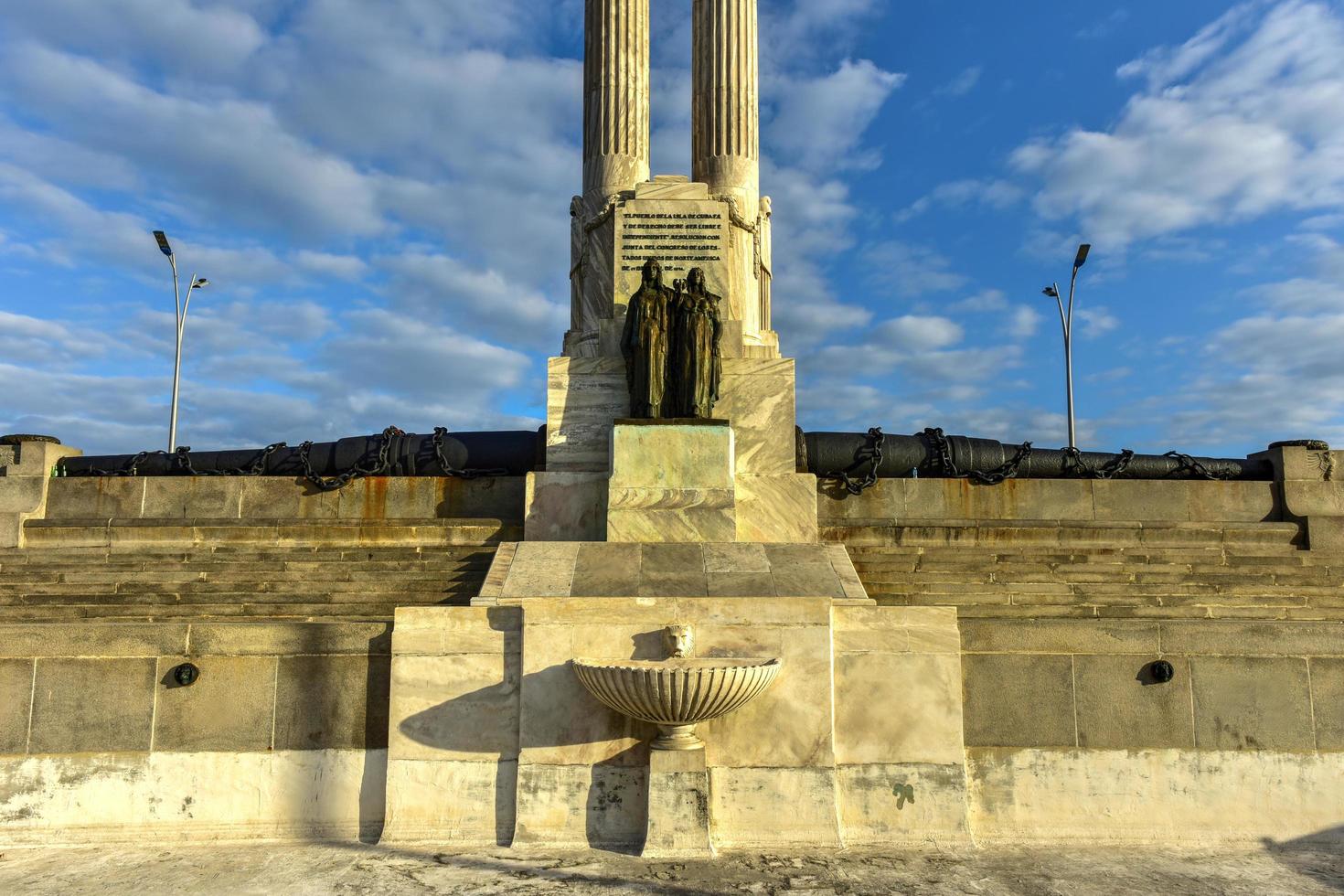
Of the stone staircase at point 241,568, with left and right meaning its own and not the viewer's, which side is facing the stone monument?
left

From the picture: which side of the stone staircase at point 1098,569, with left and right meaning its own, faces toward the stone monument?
right

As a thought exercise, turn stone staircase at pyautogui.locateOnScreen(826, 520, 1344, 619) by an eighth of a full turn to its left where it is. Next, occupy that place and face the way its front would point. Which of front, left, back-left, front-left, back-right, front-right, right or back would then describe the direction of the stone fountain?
right

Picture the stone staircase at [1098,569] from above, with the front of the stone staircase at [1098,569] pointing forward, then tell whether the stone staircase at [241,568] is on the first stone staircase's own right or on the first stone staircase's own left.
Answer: on the first stone staircase's own right

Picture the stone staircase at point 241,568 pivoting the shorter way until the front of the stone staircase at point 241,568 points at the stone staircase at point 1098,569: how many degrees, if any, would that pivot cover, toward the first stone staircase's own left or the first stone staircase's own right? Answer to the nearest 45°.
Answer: approximately 90° to the first stone staircase's own left

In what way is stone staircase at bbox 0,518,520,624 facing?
toward the camera

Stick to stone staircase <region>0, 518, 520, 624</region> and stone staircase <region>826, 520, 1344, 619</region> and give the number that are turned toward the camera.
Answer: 2

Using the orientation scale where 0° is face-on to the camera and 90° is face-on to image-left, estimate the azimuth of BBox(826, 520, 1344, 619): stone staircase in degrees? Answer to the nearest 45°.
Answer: approximately 0°
